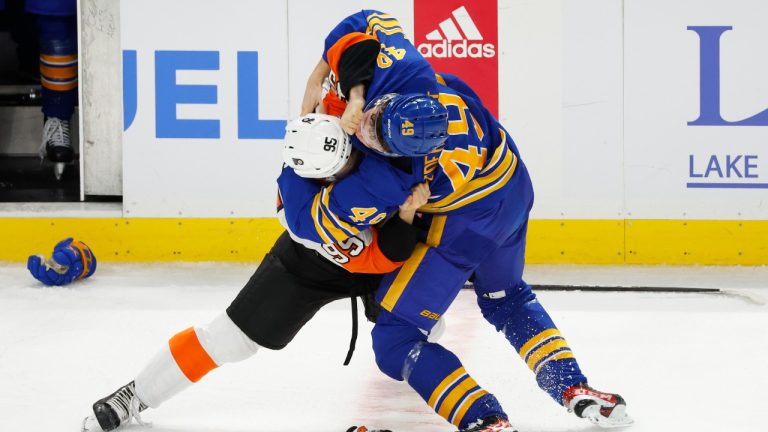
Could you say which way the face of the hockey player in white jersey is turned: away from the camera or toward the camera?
away from the camera

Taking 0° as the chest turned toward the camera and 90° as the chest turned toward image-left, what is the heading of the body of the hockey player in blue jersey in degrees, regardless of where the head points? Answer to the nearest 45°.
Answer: approximately 90°

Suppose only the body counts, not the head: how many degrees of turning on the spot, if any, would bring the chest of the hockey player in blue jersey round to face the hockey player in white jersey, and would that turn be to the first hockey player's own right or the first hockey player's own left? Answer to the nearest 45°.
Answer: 0° — they already face them
